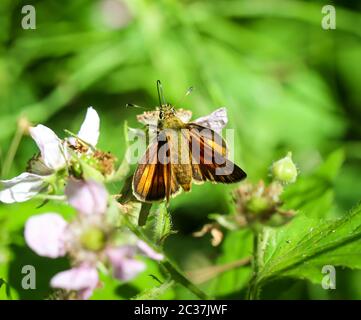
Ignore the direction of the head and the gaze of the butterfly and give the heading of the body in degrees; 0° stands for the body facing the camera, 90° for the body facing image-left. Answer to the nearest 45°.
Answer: approximately 180°
